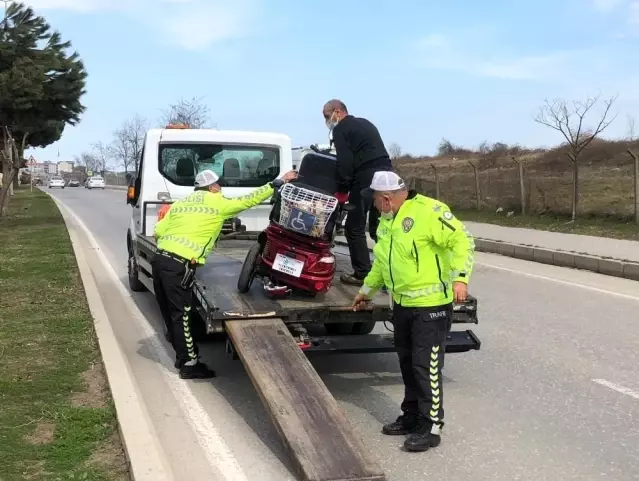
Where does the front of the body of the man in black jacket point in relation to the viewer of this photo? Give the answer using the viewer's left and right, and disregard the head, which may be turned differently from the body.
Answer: facing to the left of the viewer

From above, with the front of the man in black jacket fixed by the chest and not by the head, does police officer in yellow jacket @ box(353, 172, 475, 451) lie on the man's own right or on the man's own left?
on the man's own left

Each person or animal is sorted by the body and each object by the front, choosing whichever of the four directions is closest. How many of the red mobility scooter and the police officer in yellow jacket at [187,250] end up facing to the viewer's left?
0

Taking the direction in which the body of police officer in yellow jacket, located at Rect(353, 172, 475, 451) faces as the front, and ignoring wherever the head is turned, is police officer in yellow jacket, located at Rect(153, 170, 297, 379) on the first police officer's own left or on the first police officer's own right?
on the first police officer's own right

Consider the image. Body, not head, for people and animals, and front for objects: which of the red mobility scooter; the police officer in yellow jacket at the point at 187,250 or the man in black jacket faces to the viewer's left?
the man in black jacket

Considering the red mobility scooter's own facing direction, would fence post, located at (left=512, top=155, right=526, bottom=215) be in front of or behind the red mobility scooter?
in front

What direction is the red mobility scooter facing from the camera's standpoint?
away from the camera

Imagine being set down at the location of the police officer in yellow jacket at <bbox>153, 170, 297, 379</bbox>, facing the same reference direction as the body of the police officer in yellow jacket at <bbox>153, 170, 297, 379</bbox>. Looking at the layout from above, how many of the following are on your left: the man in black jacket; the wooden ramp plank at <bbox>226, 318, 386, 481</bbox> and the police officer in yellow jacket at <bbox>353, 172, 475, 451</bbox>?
0

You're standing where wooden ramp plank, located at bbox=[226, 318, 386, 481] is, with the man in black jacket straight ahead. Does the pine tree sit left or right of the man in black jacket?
left

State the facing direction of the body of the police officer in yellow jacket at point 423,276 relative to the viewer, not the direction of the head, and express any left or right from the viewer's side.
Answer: facing the viewer and to the left of the viewer

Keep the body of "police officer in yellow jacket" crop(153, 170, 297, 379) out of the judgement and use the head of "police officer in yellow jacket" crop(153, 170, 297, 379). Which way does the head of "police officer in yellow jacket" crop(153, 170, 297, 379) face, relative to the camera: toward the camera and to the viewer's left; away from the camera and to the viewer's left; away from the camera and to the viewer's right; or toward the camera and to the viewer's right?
away from the camera and to the viewer's right
